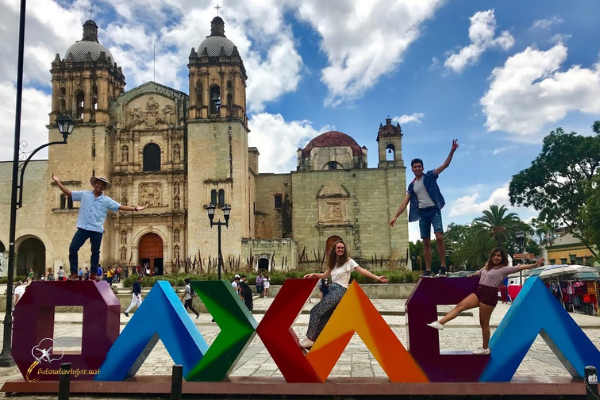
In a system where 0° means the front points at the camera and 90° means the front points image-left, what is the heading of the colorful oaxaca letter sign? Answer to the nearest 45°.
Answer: approximately 0°

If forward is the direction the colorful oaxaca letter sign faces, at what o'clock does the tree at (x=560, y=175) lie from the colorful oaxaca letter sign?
The tree is roughly at 7 o'clock from the colorful oaxaca letter sign.

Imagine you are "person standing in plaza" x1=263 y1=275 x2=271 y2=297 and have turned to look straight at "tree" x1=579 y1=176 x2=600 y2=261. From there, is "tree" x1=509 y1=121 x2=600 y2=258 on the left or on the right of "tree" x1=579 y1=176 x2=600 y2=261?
left

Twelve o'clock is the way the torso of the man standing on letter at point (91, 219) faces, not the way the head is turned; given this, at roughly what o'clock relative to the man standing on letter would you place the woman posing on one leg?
The woman posing on one leg is roughly at 10 o'clock from the man standing on letter.

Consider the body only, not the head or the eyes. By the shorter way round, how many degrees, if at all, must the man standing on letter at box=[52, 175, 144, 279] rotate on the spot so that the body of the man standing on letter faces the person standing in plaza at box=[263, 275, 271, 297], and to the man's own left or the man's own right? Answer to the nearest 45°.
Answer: approximately 135° to the man's own left

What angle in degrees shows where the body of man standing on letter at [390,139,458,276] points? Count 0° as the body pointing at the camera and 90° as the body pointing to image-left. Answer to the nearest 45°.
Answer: approximately 0°

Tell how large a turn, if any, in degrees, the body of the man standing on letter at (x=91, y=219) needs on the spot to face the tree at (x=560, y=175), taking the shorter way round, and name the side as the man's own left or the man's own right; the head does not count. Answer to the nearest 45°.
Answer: approximately 135° to the man's own left

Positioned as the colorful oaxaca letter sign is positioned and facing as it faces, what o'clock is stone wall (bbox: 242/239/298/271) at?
The stone wall is roughly at 6 o'clock from the colorful oaxaca letter sign.

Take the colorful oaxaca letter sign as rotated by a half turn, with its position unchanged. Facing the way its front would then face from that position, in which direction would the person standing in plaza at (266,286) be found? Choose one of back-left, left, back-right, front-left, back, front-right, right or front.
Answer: front

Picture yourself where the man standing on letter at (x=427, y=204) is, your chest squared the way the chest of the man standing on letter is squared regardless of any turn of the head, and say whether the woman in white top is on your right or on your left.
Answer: on your right
